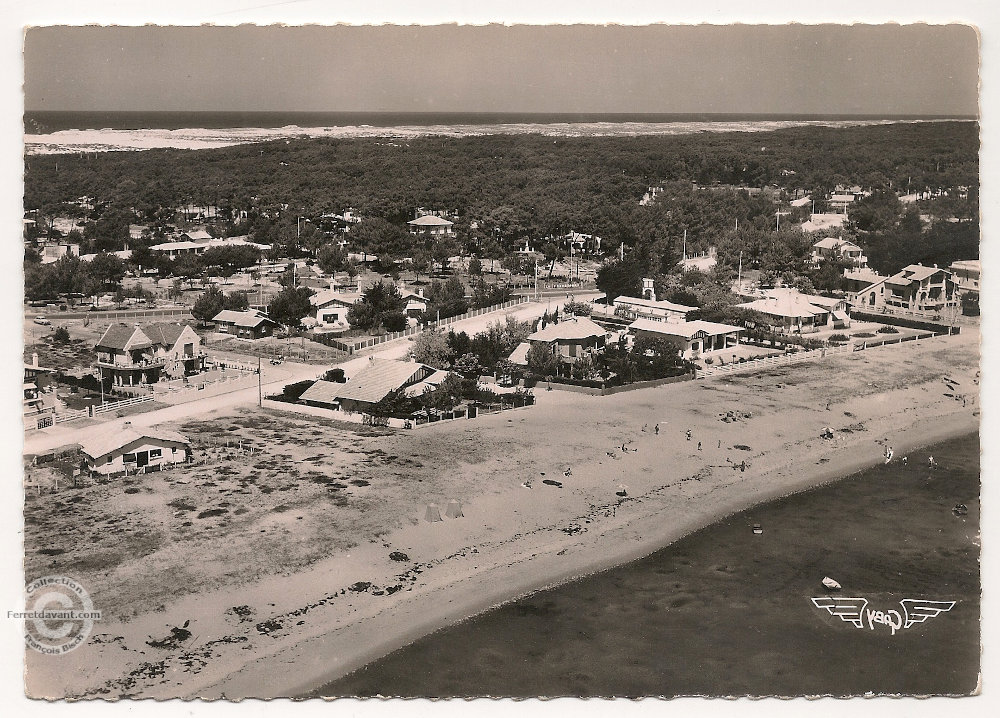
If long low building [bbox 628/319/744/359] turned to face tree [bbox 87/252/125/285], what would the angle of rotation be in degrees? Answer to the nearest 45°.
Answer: approximately 90° to its right

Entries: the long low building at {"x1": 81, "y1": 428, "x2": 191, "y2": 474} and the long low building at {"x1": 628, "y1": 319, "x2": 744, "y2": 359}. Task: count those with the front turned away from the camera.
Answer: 0

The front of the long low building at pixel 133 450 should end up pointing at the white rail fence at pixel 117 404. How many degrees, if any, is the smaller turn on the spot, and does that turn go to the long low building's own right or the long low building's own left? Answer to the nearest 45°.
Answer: approximately 135° to the long low building's own left

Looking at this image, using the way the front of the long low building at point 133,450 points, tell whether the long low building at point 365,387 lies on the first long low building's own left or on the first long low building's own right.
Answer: on the first long low building's own left

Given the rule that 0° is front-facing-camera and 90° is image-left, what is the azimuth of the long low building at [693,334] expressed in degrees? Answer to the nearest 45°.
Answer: approximately 315°

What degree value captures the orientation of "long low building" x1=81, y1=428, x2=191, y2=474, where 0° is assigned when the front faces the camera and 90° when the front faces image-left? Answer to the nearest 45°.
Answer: approximately 315°

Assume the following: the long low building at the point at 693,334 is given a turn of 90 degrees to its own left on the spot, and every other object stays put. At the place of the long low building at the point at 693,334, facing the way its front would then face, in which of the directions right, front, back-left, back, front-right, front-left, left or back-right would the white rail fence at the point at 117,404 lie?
back

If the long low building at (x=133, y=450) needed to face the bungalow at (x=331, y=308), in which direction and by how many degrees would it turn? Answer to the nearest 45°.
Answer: approximately 90° to its left
